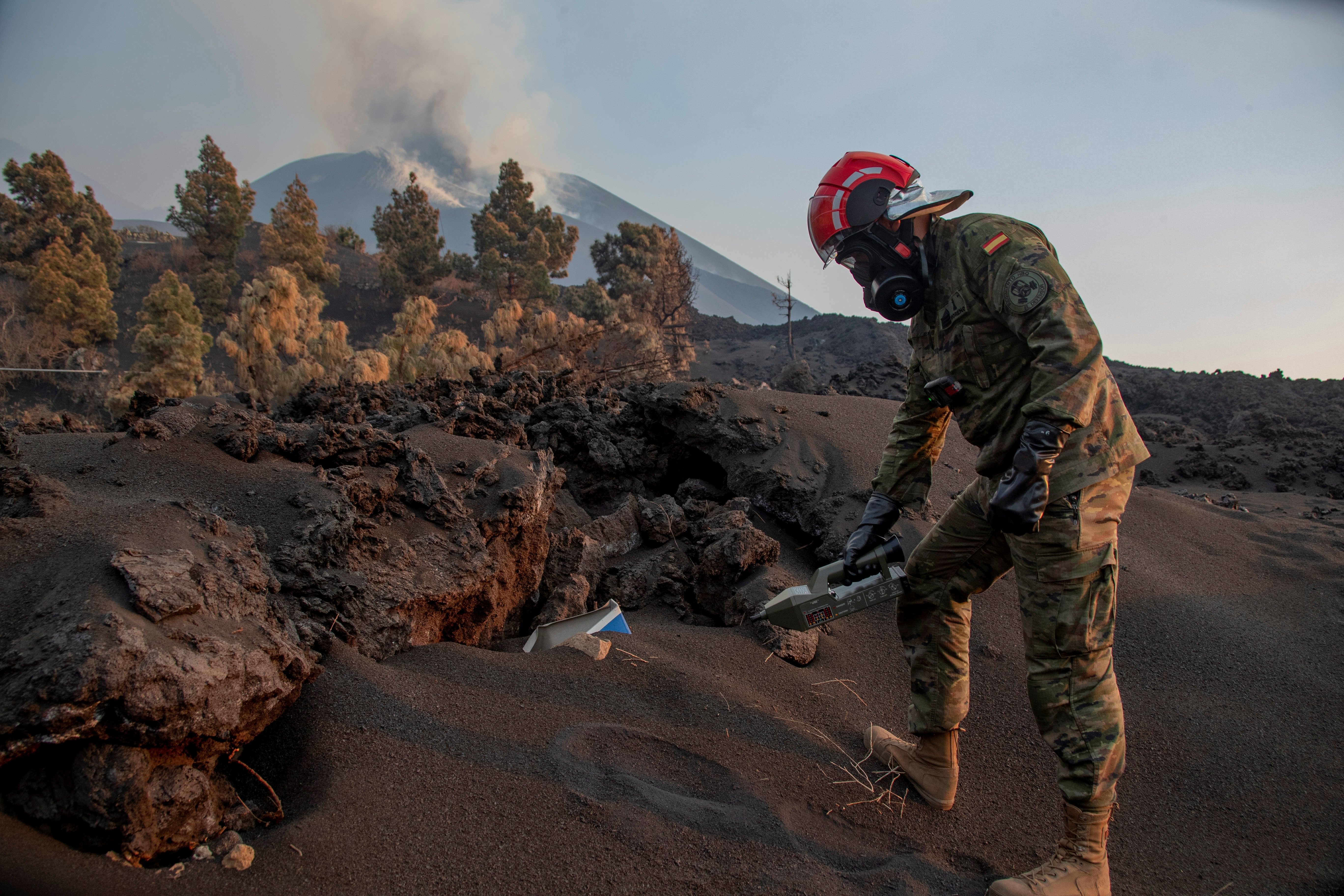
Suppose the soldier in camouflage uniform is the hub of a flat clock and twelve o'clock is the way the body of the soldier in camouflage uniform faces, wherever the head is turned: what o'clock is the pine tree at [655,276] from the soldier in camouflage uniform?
The pine tree is roughly at 2 o'clock from the soldier in camouflage uniform.

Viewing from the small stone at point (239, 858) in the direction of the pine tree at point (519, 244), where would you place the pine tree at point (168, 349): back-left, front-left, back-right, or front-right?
front-left

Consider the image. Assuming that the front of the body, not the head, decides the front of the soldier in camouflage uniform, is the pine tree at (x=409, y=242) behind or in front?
in front

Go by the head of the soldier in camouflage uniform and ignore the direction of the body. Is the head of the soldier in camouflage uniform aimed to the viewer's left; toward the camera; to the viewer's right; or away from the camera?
to the viewer's left

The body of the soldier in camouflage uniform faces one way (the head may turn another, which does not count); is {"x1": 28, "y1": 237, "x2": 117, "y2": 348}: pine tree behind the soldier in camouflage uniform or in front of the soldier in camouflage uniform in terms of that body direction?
in front

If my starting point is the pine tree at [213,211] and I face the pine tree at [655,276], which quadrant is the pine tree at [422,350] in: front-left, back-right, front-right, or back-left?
front-right

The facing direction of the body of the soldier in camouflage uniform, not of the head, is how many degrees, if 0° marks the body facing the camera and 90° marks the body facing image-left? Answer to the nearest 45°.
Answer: approximately 90°
